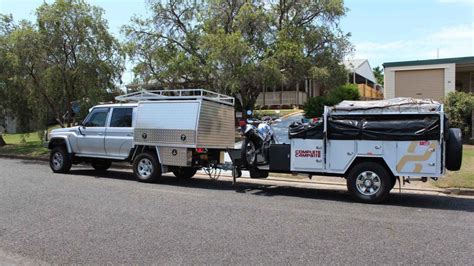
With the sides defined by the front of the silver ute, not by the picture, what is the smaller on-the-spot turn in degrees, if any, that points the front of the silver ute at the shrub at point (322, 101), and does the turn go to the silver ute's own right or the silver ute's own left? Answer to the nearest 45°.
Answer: approximately 90° to the silver ute's own right

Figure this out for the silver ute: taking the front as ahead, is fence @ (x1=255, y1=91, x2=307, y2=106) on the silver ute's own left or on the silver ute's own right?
on the silver ute's own right

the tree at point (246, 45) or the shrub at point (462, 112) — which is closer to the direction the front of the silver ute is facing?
the tree

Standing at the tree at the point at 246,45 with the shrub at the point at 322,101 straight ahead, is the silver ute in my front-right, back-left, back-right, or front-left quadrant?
back-right

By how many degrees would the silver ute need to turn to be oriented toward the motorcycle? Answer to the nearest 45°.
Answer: approximately 180°

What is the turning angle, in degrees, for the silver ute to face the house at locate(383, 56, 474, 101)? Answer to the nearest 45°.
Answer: approximately 90° to its right

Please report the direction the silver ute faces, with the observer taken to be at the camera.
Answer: facing away from the viewer and to the left of the viewer

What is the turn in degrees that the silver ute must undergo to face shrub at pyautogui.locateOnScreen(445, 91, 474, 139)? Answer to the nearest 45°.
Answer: approximately 135° to its right

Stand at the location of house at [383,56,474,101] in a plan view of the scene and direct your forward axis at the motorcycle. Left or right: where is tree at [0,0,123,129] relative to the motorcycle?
right

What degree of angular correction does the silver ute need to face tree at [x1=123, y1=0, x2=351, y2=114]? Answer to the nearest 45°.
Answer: approximately 90° to its right
